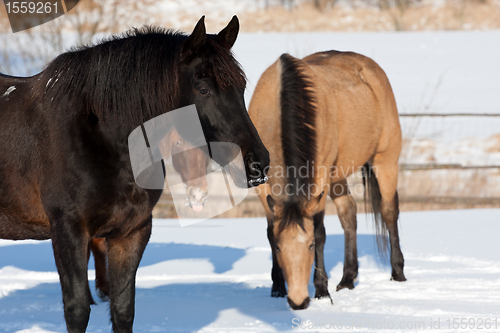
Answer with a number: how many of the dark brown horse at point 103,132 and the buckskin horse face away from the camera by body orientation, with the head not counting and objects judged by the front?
0

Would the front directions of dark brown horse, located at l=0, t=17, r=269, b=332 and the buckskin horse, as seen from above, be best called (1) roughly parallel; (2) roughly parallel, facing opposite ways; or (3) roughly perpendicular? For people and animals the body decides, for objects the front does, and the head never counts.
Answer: roughly perpendicular

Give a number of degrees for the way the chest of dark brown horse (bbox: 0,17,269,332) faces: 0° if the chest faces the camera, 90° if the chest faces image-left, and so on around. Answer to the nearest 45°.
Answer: approximately 315°

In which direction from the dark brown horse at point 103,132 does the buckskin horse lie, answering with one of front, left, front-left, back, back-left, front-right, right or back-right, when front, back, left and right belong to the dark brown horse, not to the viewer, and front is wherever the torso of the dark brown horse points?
left

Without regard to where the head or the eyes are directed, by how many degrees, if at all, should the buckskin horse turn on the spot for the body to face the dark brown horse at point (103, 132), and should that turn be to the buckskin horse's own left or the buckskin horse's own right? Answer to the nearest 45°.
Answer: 0° — it already faces it

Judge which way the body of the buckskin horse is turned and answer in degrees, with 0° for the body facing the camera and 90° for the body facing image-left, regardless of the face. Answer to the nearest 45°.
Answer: approximately 45°
